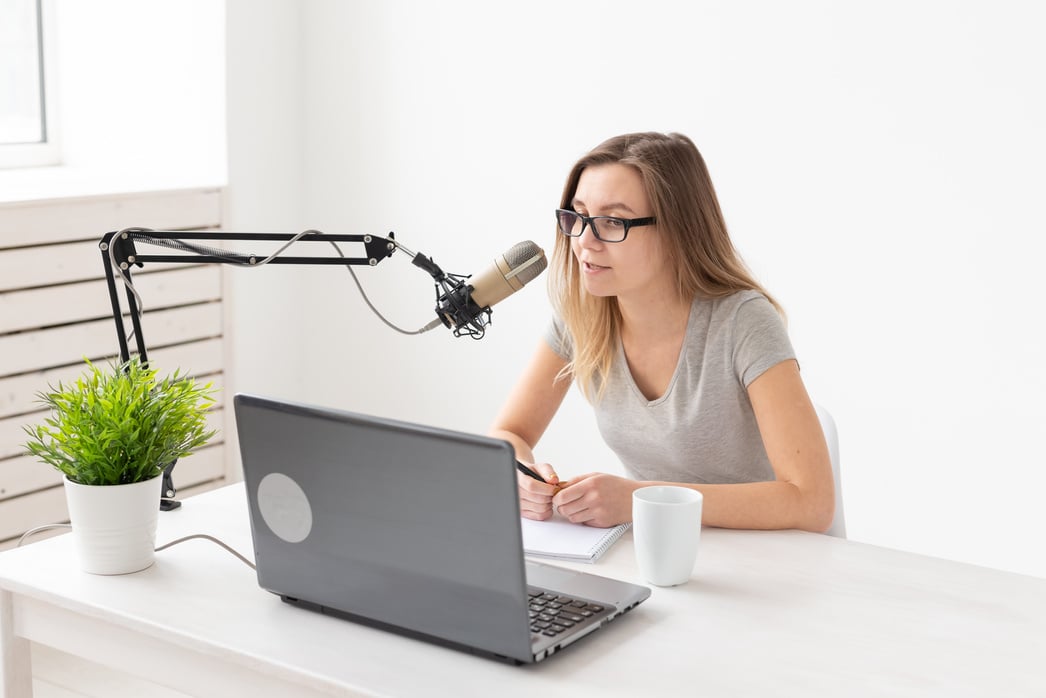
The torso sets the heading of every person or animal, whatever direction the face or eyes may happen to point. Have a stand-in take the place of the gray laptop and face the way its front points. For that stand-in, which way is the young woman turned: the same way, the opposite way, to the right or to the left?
the opposite way

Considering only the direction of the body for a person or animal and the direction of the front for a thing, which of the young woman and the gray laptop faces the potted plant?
the young woman

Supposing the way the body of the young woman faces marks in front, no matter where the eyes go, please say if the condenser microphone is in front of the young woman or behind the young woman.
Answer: in front

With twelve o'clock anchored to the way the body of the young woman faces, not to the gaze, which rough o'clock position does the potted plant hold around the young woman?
The potted plant is roughly at 12 o'clock from the young woman.

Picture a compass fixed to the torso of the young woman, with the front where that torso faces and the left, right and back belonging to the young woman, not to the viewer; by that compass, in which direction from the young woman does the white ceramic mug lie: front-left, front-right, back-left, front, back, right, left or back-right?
front-left

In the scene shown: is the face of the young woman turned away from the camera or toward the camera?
toward the camera

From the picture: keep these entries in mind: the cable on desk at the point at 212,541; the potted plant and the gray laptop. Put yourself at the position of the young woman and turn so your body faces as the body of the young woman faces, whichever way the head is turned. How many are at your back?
0

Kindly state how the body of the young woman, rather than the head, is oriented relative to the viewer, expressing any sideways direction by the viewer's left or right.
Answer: facing the viewer and to the left of the viewer

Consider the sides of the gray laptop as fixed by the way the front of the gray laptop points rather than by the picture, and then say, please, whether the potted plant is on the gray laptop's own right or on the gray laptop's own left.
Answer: on the gray laptop's own left

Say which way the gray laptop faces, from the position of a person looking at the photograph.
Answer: facing away from the viewer and to the right of the viewer
